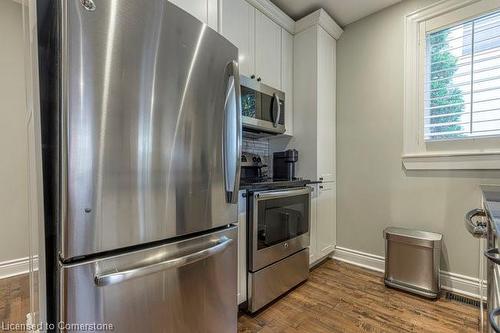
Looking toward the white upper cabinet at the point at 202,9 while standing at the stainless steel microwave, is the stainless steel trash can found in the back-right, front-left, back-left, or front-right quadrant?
back-left

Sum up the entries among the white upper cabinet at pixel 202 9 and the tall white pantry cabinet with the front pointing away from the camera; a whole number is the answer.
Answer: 0

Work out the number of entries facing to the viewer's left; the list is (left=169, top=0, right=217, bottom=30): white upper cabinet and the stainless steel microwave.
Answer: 0

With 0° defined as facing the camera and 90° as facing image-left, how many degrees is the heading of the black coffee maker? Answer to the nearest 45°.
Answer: approximately 315°

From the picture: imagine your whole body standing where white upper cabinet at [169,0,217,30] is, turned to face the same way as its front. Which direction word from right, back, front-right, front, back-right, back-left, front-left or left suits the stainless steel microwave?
left

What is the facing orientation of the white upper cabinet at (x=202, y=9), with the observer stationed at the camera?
facing the viewer and to the right of the viewer

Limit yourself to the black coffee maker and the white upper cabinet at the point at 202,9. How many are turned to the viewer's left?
0

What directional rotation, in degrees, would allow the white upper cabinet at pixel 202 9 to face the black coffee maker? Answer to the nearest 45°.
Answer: approximately 90° to its left

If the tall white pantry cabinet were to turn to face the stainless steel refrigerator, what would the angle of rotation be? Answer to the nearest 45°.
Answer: approximately 45° to its right

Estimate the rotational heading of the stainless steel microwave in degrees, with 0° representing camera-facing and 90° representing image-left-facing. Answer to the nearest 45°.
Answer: approximately 315°
